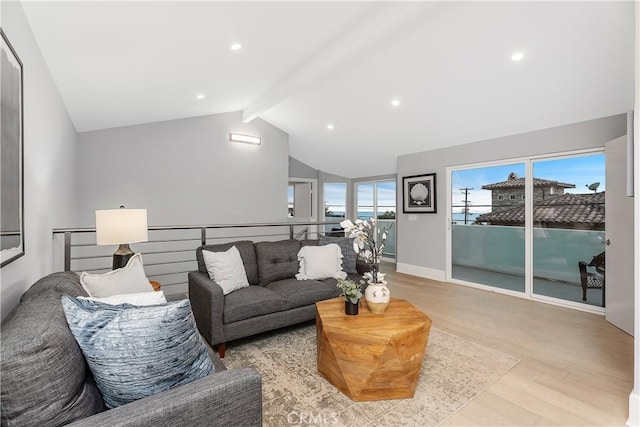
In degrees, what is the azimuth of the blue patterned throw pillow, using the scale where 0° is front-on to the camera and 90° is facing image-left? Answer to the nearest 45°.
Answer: approximately 315°

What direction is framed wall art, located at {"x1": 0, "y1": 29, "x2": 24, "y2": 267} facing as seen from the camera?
to the viewer's right

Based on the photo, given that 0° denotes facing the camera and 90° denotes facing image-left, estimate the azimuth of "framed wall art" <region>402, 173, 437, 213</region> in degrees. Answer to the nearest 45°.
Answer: approximately 45°

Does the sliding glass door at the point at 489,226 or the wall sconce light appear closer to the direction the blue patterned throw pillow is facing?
the sliding glass door

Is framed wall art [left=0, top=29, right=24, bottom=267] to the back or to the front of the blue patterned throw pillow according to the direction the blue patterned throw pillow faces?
to the back

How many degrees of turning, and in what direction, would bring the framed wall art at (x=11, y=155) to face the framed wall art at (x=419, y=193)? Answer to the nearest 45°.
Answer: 0° — it already faces it

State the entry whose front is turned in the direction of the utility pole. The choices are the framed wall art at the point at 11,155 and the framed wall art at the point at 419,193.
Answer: the framed wall art at the point at 11,155

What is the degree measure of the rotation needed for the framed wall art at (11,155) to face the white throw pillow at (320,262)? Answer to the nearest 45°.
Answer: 0° — it already faces it

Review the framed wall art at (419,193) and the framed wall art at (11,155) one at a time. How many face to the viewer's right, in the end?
1

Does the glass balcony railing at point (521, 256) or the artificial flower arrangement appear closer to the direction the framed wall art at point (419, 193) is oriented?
the artificial flower arrangement

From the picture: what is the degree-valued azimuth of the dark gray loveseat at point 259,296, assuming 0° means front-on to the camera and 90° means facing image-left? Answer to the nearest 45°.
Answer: approximately 315°
